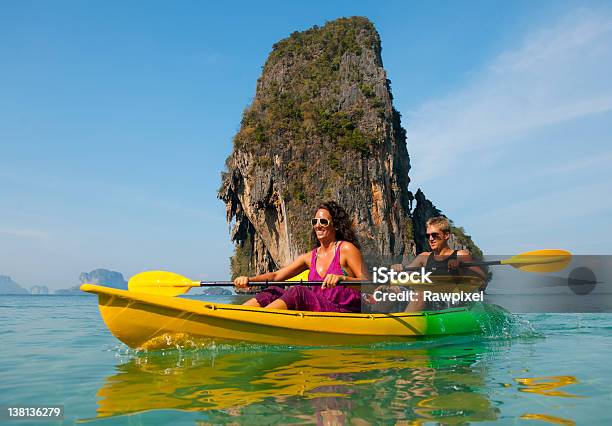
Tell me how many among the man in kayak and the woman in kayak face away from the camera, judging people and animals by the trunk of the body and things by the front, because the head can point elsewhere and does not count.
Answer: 0

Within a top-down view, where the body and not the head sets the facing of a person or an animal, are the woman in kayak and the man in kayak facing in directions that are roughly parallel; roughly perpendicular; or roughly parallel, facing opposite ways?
roughly parallel

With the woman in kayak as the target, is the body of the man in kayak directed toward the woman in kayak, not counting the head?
yes

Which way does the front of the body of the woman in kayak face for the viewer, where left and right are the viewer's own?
facing the viewer and to the left of the viewer

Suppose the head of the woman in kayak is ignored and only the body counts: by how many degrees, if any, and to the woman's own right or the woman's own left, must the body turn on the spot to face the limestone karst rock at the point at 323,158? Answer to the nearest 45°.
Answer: approximately 135° to the woman's own right

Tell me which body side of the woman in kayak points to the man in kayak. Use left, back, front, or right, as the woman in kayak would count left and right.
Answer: back

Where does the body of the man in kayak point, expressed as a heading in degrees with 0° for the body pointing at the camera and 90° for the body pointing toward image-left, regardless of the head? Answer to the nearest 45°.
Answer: approximately 45°

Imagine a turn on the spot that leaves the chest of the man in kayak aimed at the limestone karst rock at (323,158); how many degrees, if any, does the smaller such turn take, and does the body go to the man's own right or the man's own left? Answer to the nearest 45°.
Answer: approximately 135° to the man's own right
